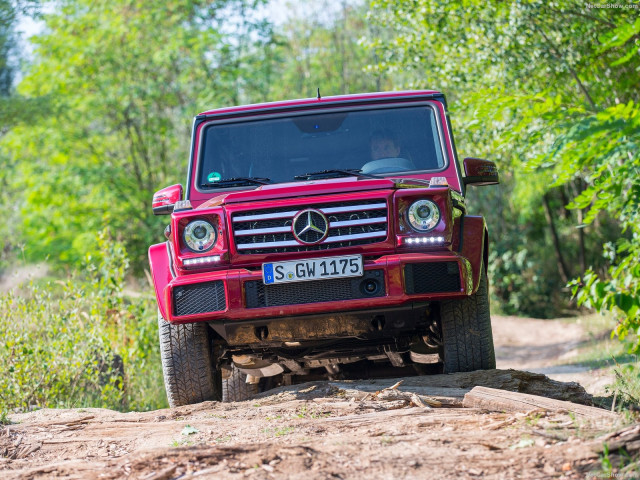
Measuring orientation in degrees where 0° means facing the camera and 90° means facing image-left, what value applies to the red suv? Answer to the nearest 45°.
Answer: approximately 0°

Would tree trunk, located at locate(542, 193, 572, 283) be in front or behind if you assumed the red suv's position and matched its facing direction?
behind
